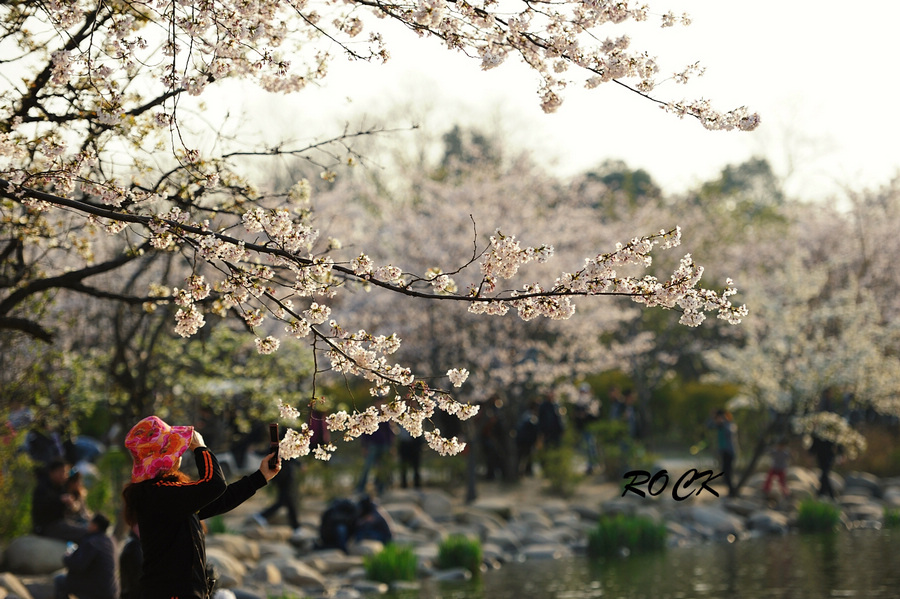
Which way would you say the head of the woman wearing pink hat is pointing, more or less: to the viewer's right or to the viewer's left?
to the viewer's right

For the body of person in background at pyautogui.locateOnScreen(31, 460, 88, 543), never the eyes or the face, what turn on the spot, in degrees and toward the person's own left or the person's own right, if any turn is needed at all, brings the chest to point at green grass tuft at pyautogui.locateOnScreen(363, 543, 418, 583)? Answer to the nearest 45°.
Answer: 0° — they already face it

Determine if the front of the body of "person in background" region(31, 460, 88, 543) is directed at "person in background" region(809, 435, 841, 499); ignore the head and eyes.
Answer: yes

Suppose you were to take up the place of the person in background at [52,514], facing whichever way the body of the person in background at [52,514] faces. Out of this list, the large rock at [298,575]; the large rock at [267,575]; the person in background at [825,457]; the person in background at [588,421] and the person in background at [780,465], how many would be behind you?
0

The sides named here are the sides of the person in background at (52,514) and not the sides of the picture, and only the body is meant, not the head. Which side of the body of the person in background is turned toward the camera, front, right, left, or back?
right

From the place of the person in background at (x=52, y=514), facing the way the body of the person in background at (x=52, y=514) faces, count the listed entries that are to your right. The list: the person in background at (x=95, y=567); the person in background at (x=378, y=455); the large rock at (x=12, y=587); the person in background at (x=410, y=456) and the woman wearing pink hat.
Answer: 3

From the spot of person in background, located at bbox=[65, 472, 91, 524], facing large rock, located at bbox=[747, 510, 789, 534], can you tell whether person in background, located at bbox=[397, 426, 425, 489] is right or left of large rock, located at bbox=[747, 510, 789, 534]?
left

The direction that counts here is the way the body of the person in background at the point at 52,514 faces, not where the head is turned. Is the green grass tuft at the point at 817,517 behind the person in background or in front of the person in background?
in front
